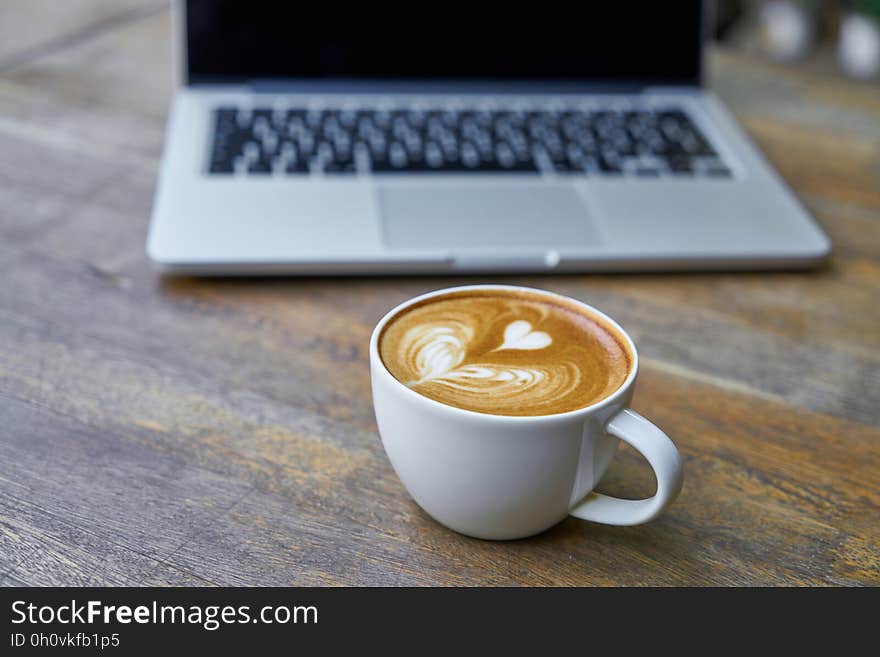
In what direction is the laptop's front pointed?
toward the camera
